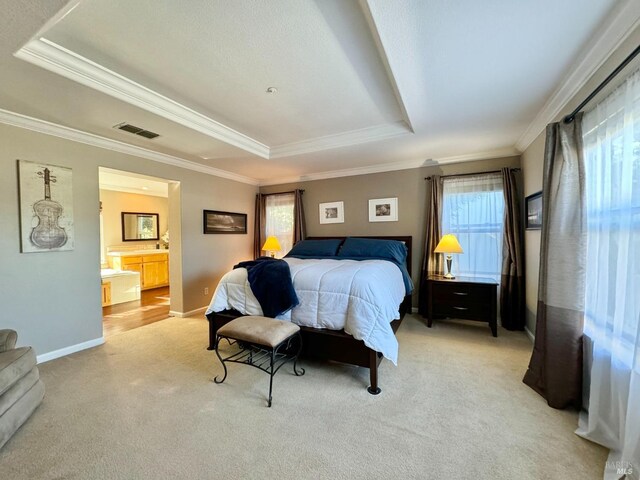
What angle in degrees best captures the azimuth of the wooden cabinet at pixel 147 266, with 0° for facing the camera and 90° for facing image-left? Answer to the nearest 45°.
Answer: approximately 315°

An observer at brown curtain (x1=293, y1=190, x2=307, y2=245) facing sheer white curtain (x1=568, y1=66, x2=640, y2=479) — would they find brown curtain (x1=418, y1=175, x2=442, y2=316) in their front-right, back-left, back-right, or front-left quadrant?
front-left

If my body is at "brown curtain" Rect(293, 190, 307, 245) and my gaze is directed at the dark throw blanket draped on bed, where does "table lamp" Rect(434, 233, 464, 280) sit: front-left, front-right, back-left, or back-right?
front-left

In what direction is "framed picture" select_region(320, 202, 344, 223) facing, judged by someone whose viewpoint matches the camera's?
facing the viewer

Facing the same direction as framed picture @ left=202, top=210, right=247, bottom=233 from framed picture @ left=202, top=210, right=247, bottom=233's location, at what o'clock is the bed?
The bed is roughly at 1 o'clock from the framed picture.

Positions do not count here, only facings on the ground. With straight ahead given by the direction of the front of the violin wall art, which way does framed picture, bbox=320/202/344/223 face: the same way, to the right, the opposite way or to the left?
to the right

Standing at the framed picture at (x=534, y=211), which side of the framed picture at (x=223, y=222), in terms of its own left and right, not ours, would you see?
front

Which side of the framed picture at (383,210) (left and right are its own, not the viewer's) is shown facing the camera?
front

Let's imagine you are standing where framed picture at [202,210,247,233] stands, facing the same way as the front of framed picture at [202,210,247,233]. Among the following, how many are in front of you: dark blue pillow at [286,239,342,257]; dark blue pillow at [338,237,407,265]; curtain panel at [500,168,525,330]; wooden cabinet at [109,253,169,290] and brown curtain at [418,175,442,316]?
4

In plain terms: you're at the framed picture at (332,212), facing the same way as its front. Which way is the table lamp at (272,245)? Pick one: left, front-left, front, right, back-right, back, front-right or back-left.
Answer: right

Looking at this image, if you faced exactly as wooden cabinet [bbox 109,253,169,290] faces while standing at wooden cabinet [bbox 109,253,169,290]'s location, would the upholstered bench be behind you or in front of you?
in front

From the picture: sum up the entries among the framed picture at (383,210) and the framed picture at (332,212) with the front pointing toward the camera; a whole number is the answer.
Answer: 2

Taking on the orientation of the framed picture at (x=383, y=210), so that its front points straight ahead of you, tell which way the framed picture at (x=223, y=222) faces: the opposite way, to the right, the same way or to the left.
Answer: to the left

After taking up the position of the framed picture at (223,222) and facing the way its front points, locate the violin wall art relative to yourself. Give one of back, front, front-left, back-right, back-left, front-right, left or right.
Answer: right

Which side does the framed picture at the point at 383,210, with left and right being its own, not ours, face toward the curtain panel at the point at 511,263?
left
